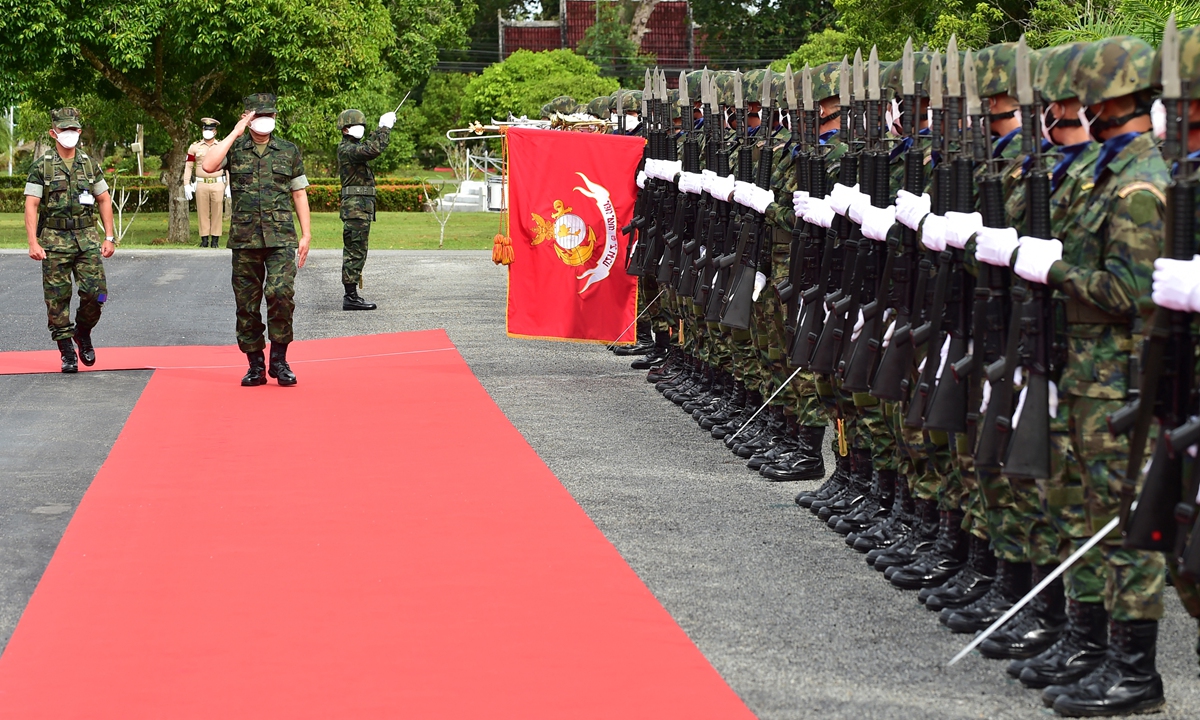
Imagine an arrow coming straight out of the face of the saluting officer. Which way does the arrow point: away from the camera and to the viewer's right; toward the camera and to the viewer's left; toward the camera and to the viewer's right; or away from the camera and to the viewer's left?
toward the camera and to the viewer's right

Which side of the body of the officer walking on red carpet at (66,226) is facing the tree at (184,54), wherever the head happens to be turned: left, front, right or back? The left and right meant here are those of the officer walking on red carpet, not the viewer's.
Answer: back

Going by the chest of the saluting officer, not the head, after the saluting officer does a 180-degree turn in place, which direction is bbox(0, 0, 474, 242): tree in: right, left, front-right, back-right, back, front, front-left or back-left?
front

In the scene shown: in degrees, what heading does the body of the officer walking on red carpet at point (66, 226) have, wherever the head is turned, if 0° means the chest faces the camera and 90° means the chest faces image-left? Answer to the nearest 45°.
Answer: approximately 0°

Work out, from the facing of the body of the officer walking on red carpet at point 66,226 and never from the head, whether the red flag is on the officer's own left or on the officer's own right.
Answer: on the officer's own left

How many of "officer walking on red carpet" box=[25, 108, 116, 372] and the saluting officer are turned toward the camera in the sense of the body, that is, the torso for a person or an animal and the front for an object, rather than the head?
2

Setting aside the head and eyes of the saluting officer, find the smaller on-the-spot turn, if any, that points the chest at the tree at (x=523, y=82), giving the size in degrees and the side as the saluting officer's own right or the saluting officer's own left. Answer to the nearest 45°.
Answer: approximately 180°

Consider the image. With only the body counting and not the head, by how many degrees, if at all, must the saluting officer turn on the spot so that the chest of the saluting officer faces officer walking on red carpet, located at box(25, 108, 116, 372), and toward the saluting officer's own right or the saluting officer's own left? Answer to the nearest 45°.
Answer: approximately 135° to the saluting officer's own right
